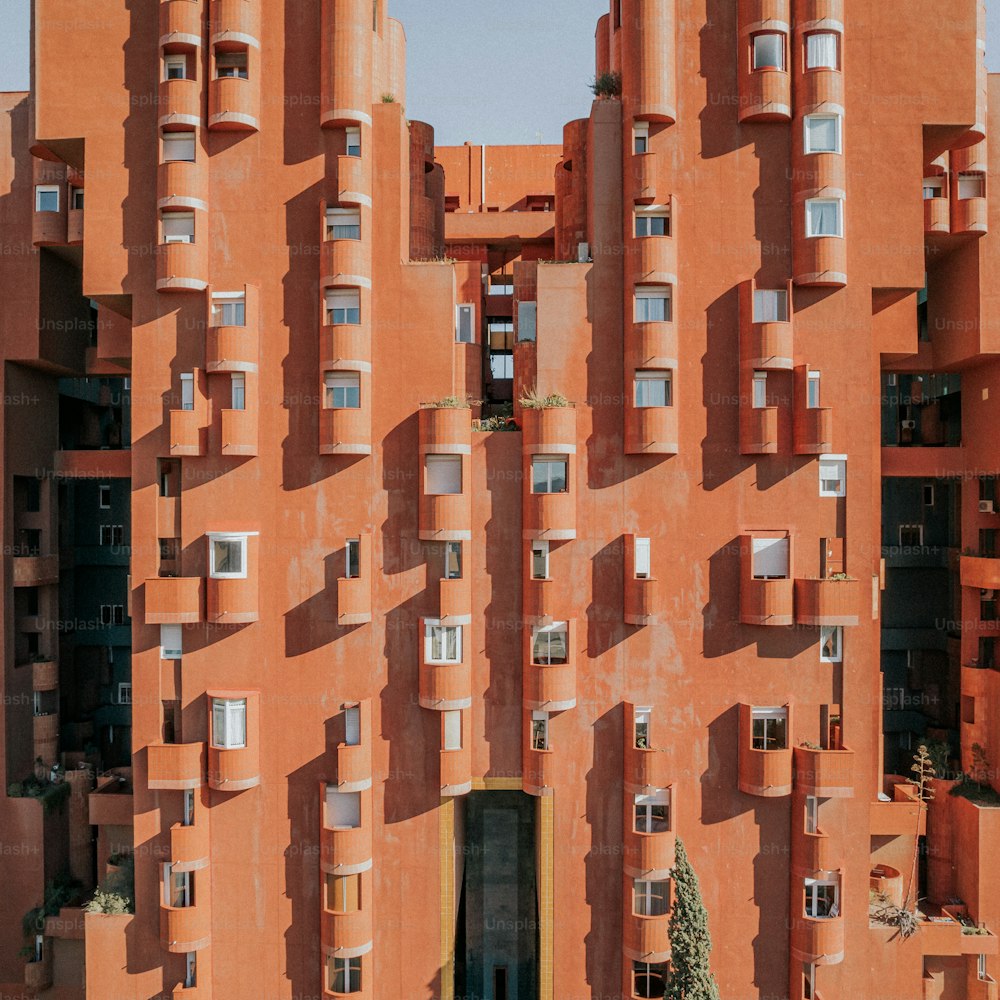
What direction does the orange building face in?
toward the camera
